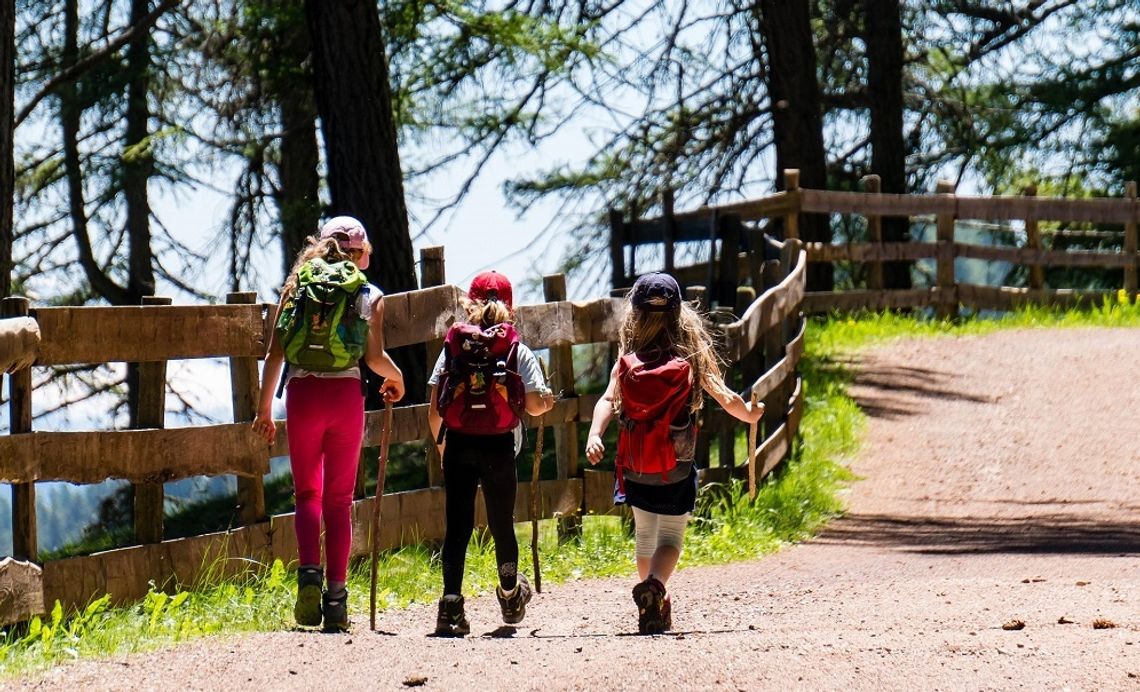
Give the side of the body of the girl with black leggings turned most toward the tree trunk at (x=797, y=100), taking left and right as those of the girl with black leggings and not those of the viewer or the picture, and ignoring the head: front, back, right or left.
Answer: front

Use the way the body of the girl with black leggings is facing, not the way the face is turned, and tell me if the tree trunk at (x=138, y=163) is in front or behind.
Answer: in front

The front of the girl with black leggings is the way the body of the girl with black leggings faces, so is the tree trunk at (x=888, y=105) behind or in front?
in front

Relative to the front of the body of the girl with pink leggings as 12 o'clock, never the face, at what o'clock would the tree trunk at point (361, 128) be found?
The tree trunk is roughly at 12 o'clock from the girl with pink leggings.

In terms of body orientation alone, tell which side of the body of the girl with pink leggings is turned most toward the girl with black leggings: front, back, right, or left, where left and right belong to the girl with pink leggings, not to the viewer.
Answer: right

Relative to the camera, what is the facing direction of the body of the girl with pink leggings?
away from the camera

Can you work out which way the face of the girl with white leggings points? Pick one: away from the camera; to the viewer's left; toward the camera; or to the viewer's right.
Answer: away from the camera

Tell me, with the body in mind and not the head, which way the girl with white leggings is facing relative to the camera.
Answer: away from the camera

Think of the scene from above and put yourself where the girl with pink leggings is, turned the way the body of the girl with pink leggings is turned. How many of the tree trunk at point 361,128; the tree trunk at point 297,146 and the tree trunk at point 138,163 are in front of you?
3

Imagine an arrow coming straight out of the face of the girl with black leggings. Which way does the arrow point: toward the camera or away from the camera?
away from the camera

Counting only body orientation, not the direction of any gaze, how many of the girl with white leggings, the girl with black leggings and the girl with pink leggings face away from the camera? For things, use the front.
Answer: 3

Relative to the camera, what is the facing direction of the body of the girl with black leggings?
away from the camera

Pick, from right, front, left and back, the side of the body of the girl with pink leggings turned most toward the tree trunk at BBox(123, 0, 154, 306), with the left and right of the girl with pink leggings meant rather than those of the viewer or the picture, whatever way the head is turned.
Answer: front

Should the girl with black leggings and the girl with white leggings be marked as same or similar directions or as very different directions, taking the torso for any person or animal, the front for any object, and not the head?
same or similar directions

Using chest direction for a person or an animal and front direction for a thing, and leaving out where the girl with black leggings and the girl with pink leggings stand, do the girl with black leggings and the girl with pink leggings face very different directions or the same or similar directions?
same or similar directions

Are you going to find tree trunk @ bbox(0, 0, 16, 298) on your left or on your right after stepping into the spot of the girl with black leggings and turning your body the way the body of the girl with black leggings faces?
on your left

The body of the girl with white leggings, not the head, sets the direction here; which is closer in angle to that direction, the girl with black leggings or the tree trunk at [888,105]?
the tree trunk

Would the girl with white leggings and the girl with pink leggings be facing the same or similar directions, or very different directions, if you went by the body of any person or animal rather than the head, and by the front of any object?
same or similar directions
